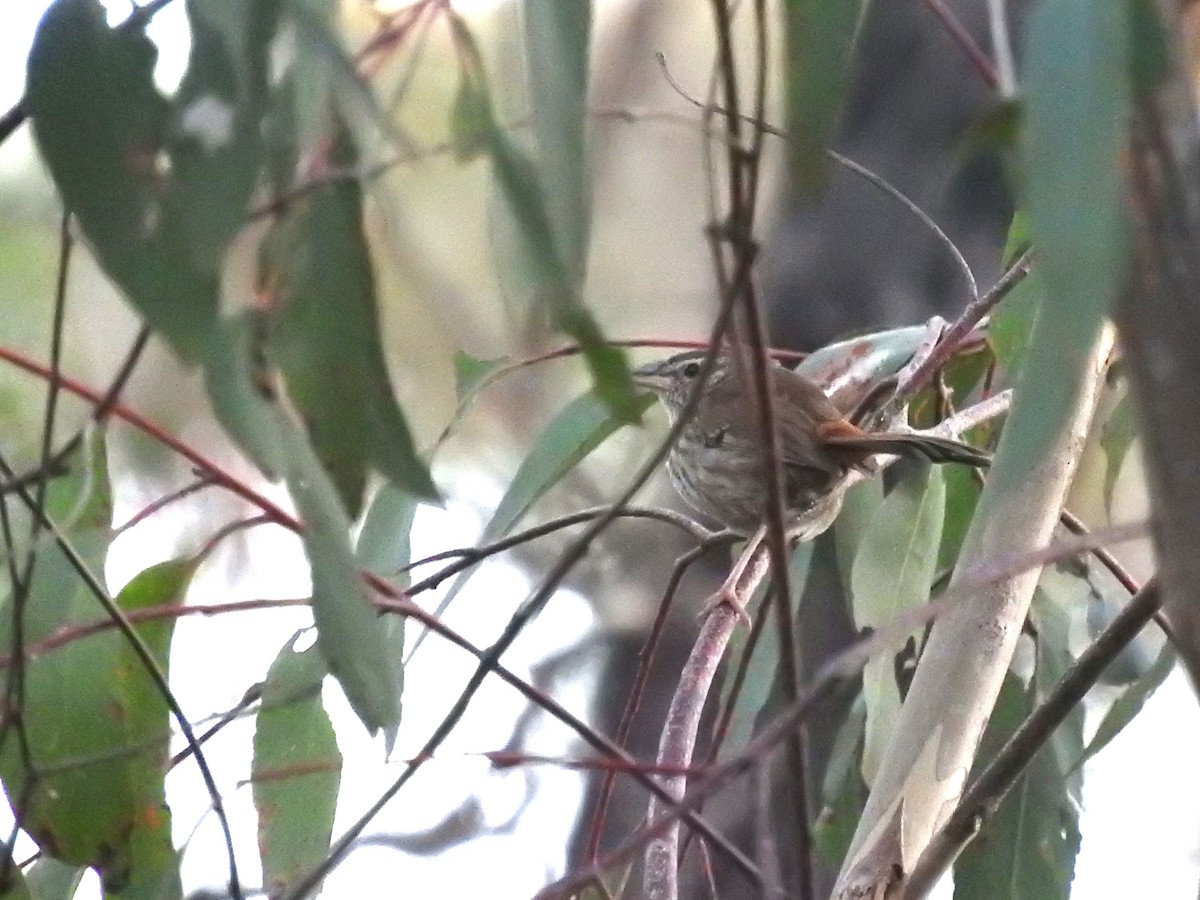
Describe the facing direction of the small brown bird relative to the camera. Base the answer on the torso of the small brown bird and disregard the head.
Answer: to the viewer's left

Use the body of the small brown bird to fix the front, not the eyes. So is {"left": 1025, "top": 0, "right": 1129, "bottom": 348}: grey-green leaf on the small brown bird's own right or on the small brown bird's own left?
on the small brown bird's own left

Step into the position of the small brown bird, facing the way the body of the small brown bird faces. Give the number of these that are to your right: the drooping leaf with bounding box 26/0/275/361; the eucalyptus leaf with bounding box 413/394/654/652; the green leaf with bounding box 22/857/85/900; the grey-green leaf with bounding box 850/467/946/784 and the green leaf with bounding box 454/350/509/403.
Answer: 0

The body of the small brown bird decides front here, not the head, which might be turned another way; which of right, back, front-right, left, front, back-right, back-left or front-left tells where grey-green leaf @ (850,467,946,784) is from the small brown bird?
back

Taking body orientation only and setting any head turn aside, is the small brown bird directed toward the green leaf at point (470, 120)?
no

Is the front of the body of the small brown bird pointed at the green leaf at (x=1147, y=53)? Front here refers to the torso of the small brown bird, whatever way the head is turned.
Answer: no
